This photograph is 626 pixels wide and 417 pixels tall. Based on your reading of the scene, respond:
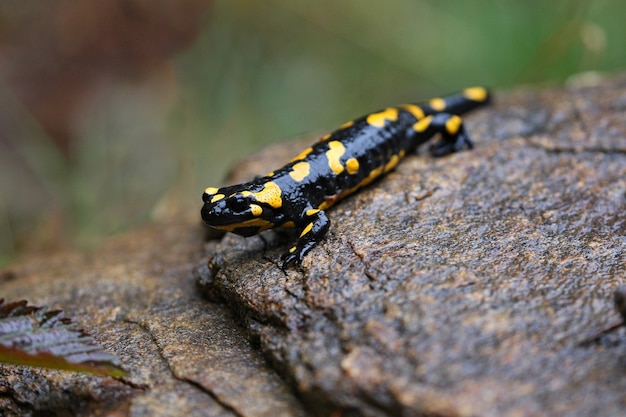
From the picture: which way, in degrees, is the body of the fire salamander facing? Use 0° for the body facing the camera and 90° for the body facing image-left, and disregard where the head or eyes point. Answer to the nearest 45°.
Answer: approximately 45°
